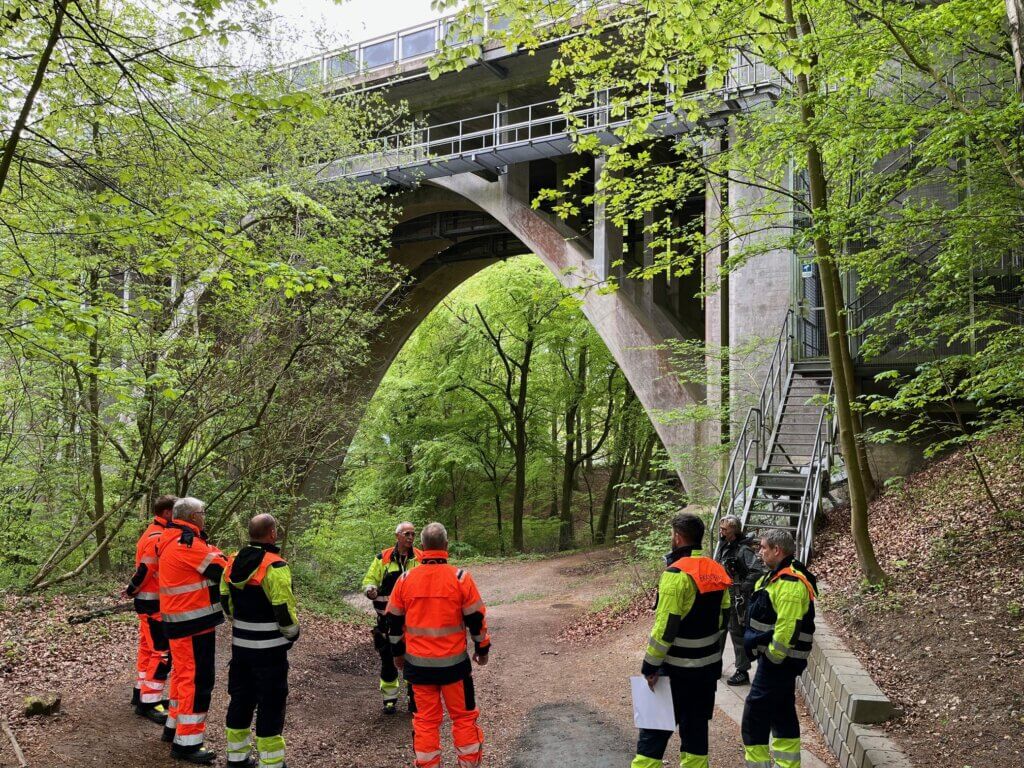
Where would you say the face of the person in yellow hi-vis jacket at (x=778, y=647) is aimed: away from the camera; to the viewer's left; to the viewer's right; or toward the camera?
to the viewer's left

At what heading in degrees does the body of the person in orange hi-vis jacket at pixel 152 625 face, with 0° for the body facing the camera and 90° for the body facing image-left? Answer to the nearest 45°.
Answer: approximately 270°

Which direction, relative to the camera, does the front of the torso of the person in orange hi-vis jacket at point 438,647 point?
away from the camera

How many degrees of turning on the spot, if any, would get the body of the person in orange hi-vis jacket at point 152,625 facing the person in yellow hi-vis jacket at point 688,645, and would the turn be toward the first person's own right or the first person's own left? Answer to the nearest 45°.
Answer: approximately 45° to the first person's own right

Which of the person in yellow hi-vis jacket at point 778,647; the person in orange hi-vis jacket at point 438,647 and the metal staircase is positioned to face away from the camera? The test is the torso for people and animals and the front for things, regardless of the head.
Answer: the person in orange hi-vis jacket

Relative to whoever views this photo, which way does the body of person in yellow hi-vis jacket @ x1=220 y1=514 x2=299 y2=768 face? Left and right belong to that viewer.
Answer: facing away from the viewer and to the right of the viewer

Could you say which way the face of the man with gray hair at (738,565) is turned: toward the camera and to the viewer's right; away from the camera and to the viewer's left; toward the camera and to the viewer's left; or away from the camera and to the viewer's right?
toward the camera and to the viewer's left

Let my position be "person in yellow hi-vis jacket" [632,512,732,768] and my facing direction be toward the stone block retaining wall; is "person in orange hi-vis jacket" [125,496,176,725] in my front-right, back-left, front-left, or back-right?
back-left

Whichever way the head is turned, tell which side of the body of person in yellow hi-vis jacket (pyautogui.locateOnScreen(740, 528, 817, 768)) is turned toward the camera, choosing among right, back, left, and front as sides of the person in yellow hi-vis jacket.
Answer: left

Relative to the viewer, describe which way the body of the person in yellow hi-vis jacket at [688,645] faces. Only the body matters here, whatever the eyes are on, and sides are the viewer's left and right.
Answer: facing away from the viewer and to the left of the viewer

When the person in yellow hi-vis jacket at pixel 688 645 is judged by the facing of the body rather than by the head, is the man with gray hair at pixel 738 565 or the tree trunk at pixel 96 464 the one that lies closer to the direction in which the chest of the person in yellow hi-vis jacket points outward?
the tree trunk

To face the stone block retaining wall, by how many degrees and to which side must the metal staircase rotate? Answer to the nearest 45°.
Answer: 0° — it already faces it

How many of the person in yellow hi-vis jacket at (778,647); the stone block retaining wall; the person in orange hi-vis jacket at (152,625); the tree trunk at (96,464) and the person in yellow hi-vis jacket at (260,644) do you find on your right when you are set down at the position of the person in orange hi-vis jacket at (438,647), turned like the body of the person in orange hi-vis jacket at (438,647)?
2

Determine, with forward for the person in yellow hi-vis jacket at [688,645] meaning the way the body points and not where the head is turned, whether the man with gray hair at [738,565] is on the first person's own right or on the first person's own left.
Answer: on the first person's own right
